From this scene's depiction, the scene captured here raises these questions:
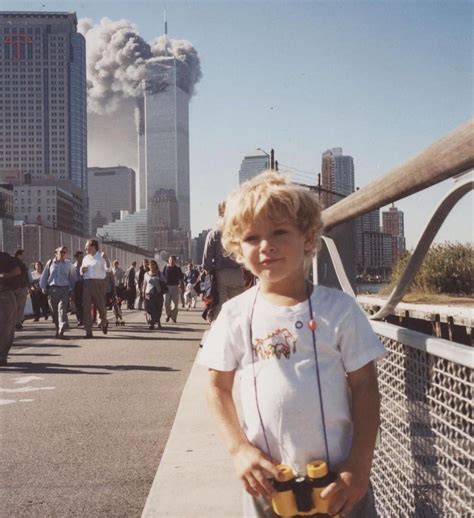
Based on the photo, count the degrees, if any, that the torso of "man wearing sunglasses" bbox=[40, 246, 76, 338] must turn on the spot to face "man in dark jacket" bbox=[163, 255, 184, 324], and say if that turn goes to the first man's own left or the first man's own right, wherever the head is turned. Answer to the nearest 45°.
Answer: approximately 135° to the first man's own left

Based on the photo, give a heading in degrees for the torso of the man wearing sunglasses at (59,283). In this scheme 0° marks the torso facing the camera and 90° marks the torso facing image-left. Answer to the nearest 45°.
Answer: approximately 0°

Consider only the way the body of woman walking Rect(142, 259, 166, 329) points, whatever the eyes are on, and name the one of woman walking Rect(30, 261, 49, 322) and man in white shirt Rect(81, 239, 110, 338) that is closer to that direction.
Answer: the man in white shirt
